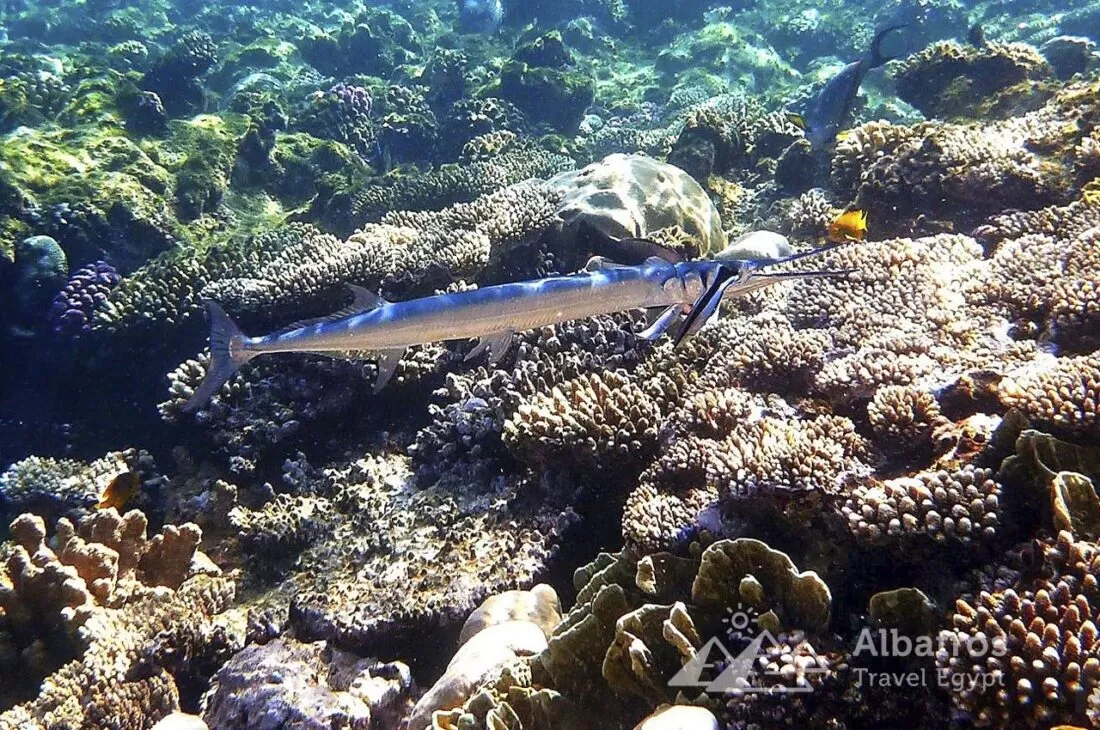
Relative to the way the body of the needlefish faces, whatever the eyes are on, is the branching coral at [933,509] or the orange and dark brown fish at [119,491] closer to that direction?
the branching coral

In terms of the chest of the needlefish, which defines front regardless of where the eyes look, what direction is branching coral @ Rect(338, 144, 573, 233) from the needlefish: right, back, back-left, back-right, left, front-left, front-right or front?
left

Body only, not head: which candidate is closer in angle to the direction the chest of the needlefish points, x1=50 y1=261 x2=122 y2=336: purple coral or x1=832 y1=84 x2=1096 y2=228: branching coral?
the branching coral

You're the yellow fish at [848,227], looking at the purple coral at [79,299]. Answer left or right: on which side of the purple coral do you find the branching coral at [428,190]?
right

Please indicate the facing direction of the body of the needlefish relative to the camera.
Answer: to the viewer's right

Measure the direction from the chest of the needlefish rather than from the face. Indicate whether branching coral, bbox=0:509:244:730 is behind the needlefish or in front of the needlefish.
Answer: behind
